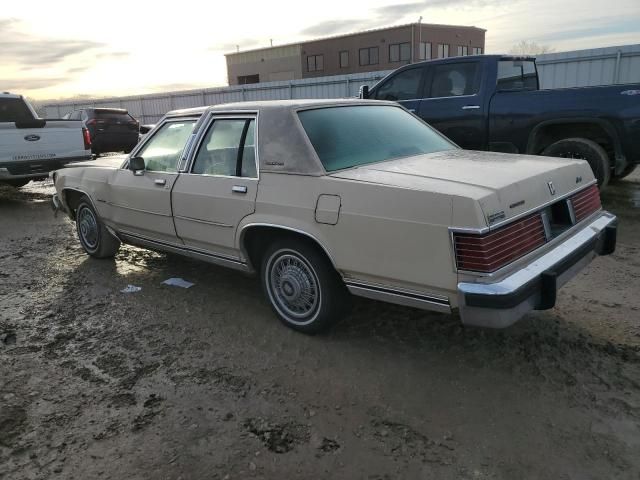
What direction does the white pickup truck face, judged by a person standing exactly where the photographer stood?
facing away from the viewer and to the left of the viewer

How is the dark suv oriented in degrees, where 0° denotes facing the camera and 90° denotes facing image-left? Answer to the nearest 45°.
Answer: approximately 135°

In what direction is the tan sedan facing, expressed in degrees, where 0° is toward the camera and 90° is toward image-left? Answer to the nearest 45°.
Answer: approximately 135°

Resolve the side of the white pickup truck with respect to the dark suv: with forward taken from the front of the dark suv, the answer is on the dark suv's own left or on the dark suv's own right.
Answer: on the dark suv's own left

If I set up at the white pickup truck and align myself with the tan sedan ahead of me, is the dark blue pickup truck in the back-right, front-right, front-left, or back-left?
front-left

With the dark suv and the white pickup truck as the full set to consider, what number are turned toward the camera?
0

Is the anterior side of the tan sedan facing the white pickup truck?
yes

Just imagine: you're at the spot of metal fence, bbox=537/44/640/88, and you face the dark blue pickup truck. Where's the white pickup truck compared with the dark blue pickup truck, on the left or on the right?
right

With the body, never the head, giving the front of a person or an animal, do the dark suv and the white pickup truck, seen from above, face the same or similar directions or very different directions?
same or similar directions

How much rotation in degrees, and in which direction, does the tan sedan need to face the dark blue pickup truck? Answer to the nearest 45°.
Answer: approximately 90° to its right

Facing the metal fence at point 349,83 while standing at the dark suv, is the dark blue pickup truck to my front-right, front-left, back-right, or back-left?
front-right

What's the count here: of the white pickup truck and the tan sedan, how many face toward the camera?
0
